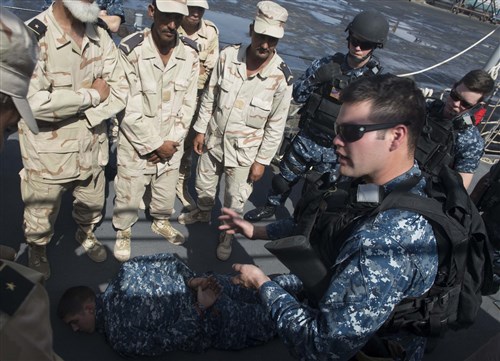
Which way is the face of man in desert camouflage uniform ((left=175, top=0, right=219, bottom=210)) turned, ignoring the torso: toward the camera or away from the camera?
toward the camera

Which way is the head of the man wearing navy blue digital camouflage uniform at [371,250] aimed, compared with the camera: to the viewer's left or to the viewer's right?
to the viewer's left

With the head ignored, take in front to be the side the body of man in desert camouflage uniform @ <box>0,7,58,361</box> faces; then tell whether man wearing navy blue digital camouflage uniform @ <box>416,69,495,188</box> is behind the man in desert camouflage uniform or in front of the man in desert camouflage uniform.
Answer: in front

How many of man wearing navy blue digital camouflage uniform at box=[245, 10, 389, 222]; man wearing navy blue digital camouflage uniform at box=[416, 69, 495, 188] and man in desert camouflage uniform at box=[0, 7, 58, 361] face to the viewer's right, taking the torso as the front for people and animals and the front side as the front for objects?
1

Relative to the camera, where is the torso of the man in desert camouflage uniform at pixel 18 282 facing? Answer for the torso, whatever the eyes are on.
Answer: to the viewer's right

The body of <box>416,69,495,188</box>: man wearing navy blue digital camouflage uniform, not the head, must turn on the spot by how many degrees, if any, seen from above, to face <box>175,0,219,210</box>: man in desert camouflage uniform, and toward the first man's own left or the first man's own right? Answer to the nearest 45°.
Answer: approximately 45° to the first man's own right

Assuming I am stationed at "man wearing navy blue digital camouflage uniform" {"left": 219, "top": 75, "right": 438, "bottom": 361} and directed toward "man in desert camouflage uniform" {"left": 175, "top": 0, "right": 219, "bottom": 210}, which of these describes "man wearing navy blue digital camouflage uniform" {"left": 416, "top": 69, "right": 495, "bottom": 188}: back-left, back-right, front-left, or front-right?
front-right

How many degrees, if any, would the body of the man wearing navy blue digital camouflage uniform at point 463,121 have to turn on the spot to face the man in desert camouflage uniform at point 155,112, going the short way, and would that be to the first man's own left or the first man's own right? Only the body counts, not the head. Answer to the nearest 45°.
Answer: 0° — they already face them

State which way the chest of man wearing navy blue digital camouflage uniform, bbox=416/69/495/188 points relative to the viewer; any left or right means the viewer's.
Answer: facing the viewer and to the left of the viewer

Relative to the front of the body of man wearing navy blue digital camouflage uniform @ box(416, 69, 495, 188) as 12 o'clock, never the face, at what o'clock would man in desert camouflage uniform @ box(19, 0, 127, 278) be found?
The man in desert camouflage uniform is roughly at 12 o'clock from the man wearing navy blue digital camouflage uniform.

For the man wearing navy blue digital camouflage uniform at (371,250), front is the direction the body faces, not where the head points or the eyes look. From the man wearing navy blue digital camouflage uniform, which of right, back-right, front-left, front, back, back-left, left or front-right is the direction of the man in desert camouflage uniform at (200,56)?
front-right

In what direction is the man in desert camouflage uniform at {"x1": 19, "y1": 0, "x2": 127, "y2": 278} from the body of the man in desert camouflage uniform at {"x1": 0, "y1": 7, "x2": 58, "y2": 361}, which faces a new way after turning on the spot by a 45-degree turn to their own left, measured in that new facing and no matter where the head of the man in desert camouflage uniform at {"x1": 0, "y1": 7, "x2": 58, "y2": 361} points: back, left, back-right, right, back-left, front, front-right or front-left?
front-left

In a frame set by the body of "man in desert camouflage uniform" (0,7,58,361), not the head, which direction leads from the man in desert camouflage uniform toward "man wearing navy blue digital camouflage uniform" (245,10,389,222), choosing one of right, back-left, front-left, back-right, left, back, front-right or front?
front-left

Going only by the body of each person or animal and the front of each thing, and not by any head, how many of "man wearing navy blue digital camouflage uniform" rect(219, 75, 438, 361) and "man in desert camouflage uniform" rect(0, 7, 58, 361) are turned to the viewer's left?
1

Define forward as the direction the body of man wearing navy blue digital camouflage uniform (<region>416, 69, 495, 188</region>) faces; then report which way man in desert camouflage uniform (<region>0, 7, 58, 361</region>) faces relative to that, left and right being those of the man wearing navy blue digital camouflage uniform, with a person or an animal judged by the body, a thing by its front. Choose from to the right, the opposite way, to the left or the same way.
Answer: the opposite way

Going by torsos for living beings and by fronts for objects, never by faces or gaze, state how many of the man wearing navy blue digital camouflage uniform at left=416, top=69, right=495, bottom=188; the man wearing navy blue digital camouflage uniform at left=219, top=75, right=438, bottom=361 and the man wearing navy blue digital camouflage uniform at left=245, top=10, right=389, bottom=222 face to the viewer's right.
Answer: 0

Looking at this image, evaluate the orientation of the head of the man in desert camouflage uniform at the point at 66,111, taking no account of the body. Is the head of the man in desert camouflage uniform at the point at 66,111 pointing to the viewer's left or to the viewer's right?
to the viewer's right

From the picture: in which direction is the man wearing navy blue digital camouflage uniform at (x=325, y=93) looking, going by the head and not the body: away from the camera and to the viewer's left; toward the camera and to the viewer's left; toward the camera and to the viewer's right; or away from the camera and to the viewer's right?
toward the camera and to the viewer's left

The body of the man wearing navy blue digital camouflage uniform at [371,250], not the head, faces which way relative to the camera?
to the viewer's left

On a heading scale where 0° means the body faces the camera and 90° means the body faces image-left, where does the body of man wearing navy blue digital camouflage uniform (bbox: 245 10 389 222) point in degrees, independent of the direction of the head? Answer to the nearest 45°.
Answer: approximately 45°
